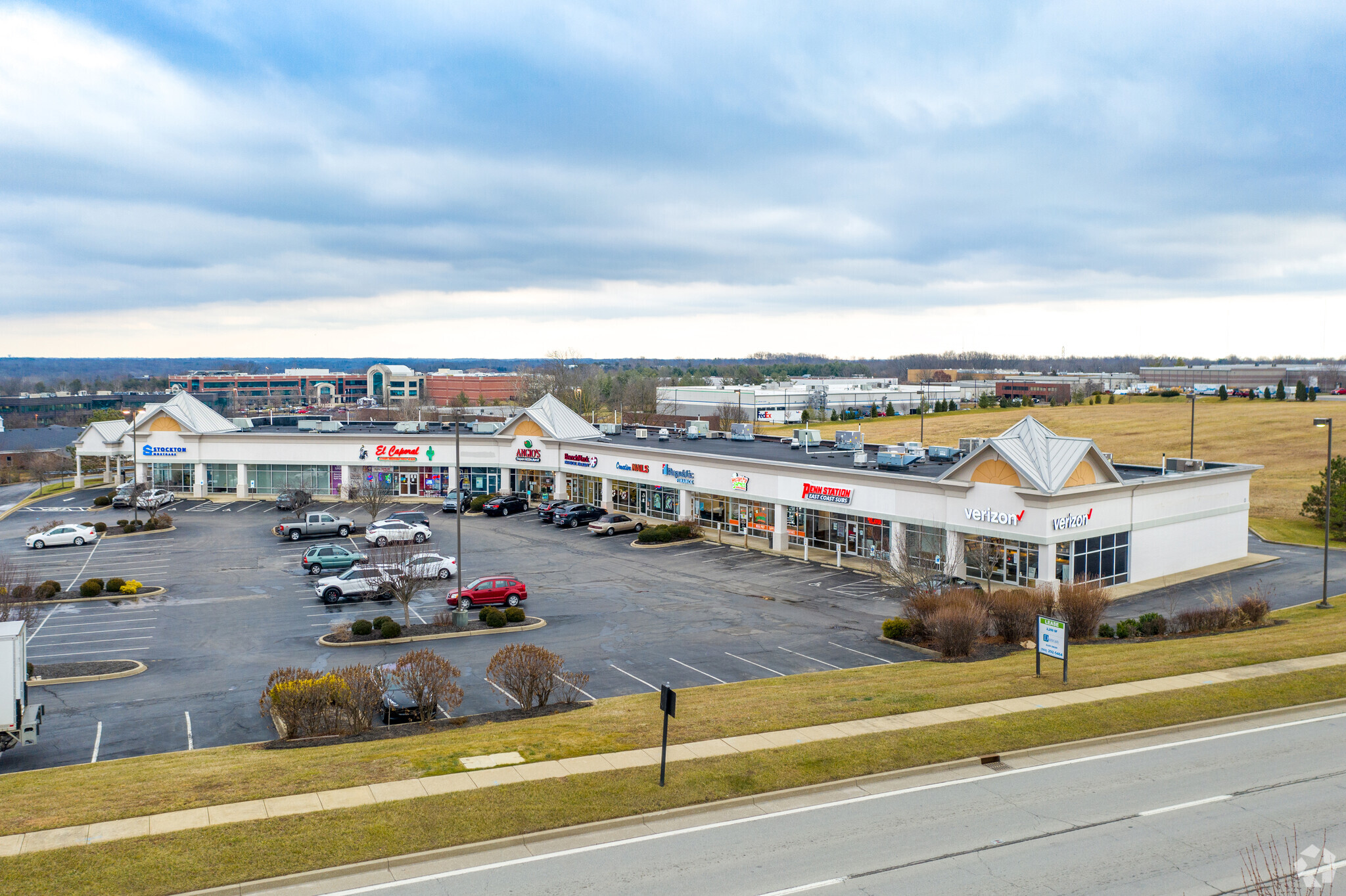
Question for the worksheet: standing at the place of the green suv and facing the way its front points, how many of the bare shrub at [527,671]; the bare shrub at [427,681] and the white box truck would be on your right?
3

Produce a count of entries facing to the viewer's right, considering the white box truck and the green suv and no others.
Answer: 1

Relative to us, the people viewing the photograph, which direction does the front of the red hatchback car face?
facing to the left of the viewer

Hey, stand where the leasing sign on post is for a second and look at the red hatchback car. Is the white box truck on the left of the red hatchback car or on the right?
left

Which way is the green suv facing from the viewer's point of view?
to the viewer's right

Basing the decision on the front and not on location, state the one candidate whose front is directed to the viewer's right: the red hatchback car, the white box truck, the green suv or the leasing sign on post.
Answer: the green suv

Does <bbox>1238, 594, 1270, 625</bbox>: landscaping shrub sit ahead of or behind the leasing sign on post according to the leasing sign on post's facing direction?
behind
